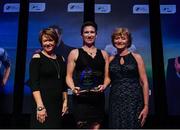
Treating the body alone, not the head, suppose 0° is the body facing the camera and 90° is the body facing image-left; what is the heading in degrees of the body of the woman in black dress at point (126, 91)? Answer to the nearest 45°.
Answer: approximately 0°

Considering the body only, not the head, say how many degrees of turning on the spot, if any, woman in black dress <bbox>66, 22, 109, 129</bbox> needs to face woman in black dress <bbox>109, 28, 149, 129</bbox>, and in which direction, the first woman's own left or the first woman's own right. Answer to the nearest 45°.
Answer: approximately 90° to the first woman's own left

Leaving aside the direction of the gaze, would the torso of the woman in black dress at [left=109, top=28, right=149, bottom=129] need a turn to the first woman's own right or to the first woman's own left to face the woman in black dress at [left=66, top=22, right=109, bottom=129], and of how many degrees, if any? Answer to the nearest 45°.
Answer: approximately 90° to the first woman's own right

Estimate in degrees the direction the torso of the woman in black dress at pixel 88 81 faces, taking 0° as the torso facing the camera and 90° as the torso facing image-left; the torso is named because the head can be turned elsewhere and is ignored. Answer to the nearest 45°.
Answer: approximately 0°

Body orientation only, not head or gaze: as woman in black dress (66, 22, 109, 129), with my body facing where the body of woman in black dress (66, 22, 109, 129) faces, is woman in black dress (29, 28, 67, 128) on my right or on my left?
on my right

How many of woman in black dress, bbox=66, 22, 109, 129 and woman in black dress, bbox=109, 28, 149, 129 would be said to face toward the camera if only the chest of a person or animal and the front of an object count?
2
